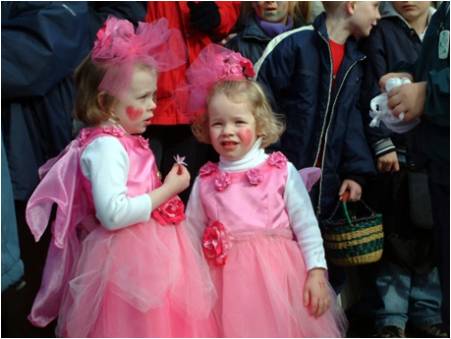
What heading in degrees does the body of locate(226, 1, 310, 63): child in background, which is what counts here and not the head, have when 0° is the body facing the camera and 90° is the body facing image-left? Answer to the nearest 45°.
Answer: approximately 0°

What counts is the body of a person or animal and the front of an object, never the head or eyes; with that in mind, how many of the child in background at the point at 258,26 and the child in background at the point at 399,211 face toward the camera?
2

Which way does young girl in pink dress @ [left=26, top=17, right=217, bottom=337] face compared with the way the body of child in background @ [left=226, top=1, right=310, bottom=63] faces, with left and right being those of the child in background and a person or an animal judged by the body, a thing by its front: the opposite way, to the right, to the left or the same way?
to the left

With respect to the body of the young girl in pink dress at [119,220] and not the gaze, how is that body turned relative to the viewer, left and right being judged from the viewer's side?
facing to the right of the viewer

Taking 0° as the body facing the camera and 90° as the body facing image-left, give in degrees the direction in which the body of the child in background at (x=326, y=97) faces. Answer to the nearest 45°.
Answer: approximately 315°

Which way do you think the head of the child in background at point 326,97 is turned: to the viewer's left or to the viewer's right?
to the viewer's right
